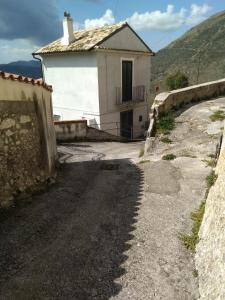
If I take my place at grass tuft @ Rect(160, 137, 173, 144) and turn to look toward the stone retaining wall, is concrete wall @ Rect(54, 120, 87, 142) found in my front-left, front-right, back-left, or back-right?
back-right

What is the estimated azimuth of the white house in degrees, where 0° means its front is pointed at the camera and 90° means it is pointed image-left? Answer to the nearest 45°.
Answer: approximately 315°

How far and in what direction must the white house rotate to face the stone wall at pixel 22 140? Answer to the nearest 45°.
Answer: approximately 45° to its right
